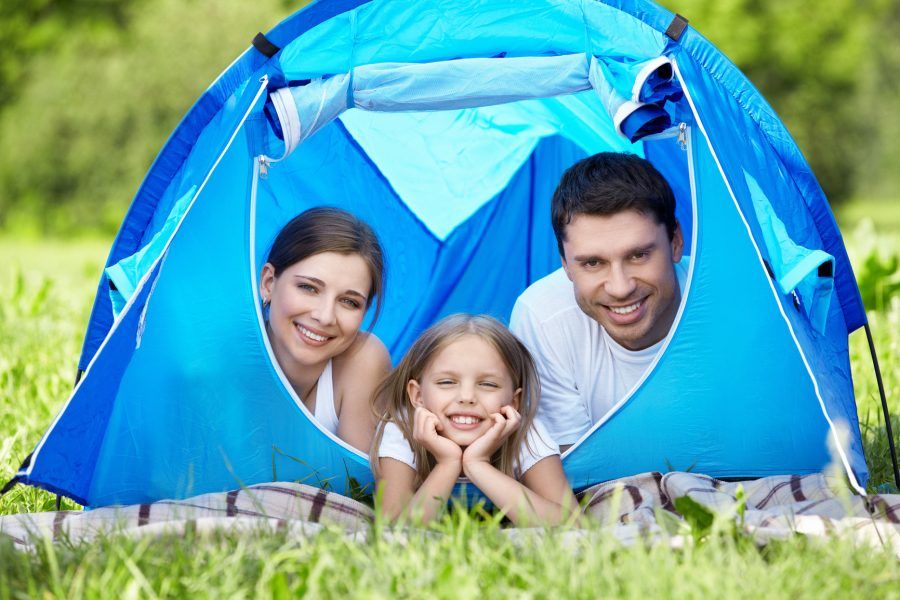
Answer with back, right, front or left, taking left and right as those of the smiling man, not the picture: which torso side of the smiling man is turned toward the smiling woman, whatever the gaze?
right

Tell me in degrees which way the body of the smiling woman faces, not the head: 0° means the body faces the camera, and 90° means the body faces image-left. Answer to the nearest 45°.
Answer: approximately 0°

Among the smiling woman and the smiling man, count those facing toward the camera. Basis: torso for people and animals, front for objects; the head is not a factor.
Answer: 2
